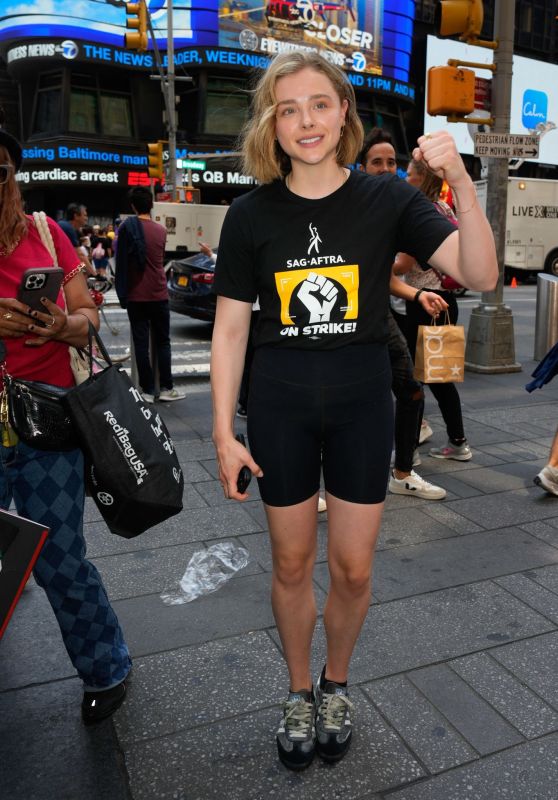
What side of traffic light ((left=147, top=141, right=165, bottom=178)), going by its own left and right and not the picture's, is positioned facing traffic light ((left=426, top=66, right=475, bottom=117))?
left

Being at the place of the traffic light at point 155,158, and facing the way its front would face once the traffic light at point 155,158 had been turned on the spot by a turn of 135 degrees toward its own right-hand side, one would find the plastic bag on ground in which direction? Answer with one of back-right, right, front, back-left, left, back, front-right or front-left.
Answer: back-right

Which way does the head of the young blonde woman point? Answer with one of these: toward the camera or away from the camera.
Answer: toward the camera

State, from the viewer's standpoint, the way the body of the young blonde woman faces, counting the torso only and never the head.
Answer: toward the camera

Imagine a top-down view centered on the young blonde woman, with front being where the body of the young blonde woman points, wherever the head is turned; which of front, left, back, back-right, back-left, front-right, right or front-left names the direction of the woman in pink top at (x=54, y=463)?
right
